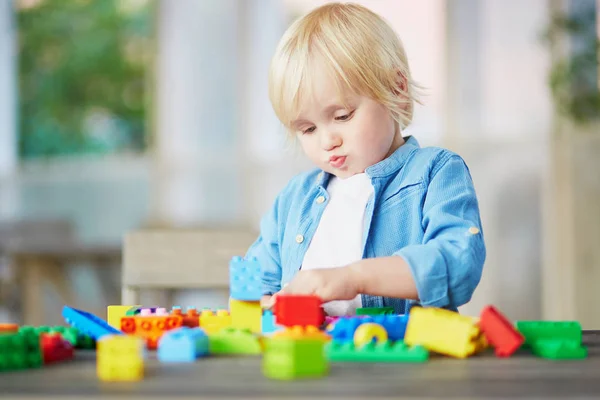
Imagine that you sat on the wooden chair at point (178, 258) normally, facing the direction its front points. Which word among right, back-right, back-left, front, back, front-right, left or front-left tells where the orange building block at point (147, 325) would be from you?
front

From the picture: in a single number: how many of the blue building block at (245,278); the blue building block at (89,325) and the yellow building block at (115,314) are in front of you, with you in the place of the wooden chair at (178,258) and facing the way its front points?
3

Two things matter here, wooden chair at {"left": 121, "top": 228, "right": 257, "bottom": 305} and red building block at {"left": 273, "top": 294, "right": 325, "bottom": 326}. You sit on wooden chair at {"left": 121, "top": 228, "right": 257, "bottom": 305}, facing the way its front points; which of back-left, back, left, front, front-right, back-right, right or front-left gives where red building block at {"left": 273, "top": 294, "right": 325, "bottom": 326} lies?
front

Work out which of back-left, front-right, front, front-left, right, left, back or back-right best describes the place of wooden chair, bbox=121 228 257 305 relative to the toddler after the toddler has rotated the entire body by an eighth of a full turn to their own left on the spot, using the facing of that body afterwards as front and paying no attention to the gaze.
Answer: back-right

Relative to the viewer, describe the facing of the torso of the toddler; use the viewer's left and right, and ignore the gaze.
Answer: facing the viewer and to the left of the viewer

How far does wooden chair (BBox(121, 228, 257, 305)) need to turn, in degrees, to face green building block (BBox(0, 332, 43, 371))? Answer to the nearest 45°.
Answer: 0° — it already faces it

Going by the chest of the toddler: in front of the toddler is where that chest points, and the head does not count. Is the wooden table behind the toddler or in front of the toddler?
in front

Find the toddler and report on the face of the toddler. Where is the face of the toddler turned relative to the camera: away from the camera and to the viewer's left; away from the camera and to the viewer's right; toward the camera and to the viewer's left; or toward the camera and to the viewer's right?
toward the camera and to the viewer's left

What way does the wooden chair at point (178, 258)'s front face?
toward the camera
